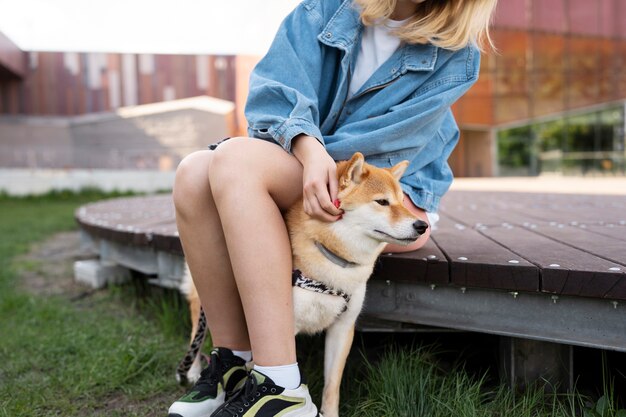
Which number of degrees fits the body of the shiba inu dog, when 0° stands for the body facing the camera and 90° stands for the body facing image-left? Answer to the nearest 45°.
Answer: approximately 315°

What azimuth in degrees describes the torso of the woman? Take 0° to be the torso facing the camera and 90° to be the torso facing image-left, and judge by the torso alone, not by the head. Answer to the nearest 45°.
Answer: approximately 45°

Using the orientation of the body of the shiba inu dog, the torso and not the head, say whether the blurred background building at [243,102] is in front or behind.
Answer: behind

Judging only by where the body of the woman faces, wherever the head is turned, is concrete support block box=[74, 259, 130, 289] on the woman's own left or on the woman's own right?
on the woman's own right

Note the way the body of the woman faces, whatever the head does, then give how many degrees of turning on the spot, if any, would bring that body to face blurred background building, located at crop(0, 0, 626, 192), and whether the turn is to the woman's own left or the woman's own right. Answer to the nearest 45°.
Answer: approximately 135° to the woman's own right
